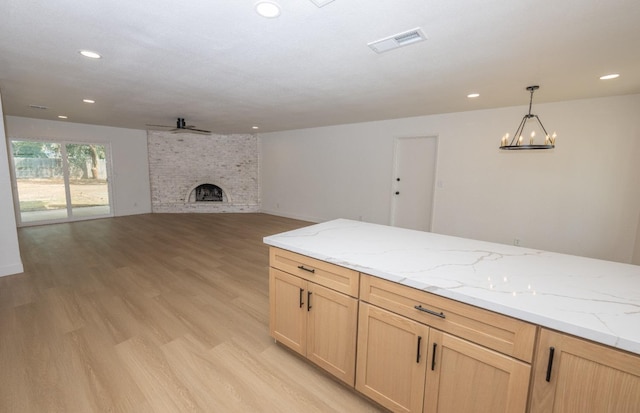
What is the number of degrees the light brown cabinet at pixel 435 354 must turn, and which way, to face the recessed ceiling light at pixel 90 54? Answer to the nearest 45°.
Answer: approximately 45° to its right

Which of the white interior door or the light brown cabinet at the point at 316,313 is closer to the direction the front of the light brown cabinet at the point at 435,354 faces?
the light brown cabinet

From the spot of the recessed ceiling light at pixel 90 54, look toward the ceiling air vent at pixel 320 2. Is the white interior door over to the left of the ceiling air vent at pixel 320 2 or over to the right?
left

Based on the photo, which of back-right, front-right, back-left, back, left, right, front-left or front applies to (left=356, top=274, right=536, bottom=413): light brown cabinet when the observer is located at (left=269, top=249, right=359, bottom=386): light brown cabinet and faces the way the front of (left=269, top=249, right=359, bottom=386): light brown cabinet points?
left

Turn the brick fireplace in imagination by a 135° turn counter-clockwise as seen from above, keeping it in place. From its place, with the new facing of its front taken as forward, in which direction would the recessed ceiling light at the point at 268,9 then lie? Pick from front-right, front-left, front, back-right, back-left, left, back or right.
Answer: back-right

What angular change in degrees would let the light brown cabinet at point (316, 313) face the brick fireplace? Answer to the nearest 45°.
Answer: approximately 90° to its right

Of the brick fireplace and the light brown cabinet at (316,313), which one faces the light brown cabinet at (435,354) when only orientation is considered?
the brick fireplace

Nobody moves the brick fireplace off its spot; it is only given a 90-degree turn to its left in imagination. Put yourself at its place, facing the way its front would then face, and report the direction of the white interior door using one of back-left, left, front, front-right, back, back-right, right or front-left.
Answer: front-right

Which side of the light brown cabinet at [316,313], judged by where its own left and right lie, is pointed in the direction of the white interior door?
back

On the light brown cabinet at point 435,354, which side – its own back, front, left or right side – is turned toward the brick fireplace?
right
